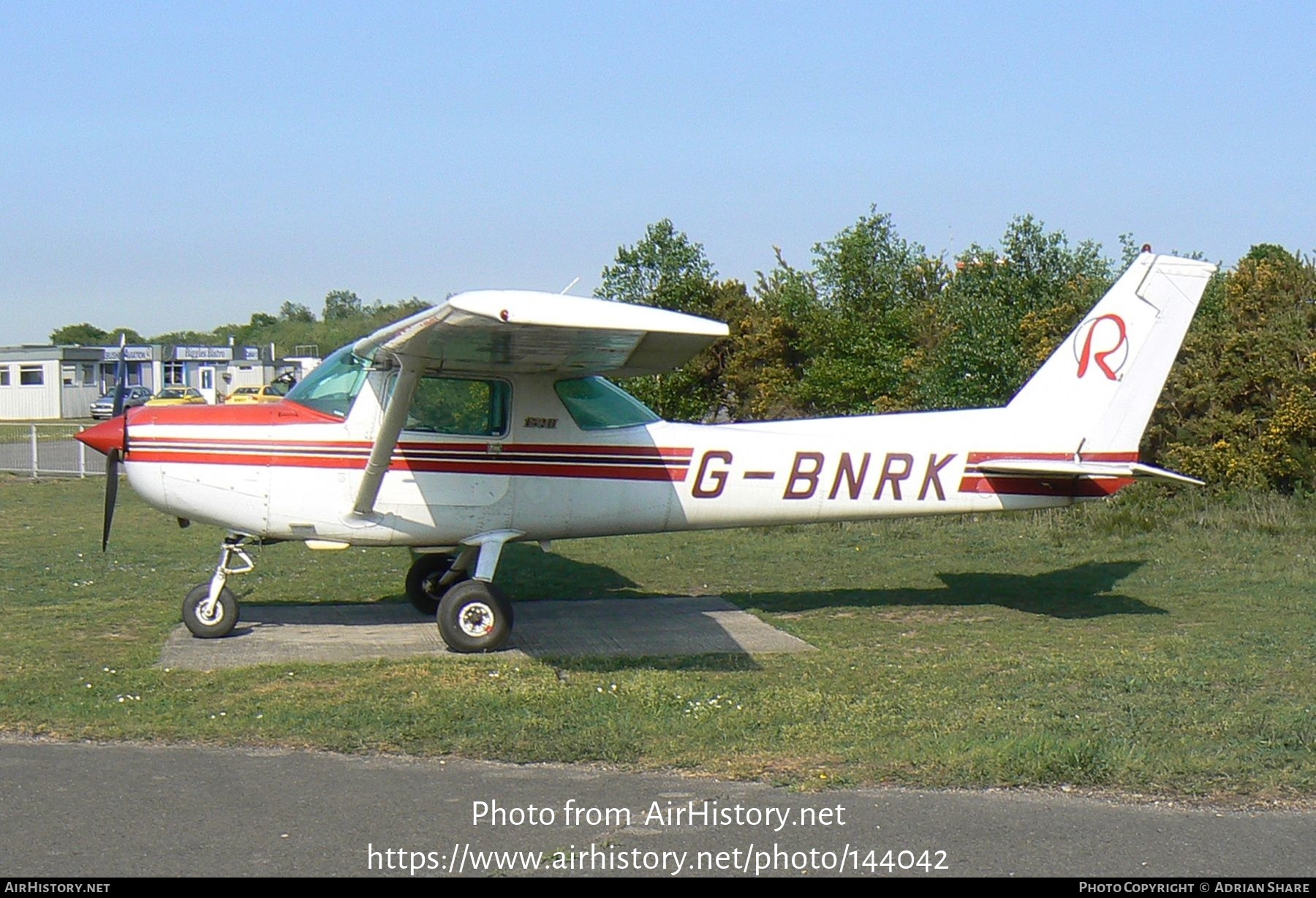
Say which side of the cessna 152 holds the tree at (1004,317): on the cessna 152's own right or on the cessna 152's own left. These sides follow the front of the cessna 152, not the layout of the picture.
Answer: on the cessna 152's own right

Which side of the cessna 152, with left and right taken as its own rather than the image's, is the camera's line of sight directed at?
left

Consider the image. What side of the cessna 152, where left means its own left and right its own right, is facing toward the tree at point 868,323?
right

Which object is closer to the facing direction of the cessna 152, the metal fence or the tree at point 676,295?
the metal fence

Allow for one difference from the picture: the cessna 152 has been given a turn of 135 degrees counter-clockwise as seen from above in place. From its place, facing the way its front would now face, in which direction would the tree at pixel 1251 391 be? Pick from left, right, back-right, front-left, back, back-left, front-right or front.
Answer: left

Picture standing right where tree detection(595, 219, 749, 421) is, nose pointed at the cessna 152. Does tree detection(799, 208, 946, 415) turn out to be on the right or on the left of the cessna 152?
left

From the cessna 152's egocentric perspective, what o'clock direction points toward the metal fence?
The metal fence is roughly at 2 o'clock from the cessna 152.

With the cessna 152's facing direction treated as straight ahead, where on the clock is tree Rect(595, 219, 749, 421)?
The tree is roughly at 3 o'clock from the cessna 152.
